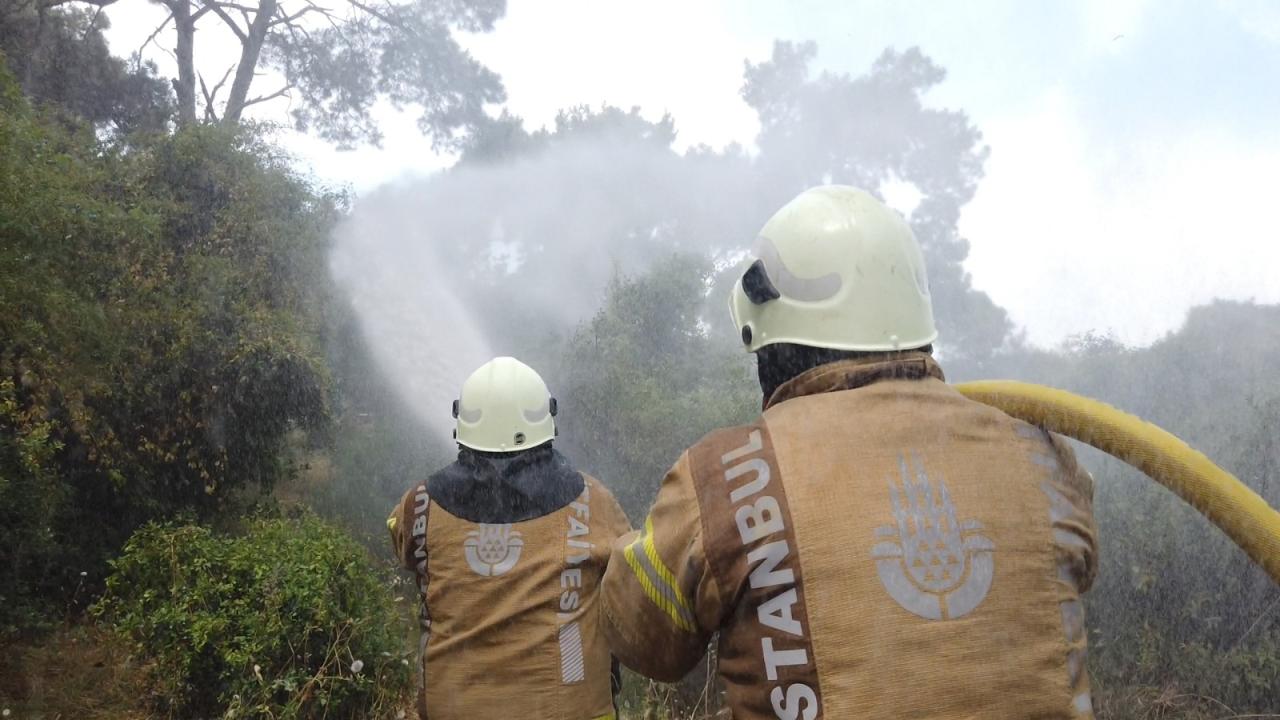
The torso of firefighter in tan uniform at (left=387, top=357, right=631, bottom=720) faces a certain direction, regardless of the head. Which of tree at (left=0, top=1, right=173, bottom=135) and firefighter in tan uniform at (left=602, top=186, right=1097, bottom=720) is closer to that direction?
the tree

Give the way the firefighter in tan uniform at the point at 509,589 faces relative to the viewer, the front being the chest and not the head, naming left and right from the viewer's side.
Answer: facing away from the viewer

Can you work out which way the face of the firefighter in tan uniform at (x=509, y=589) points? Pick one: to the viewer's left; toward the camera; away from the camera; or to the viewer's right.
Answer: away from the camera

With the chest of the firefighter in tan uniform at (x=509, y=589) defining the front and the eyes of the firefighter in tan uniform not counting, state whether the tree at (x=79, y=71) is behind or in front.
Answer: in front

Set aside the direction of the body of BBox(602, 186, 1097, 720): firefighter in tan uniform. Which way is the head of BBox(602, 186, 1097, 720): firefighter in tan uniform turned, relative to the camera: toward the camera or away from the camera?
away from the camera

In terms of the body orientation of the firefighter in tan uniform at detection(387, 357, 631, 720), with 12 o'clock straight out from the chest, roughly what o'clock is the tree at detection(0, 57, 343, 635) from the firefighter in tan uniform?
The tree is roughly at 11 o'clock from the firefighter in tan uniform.
